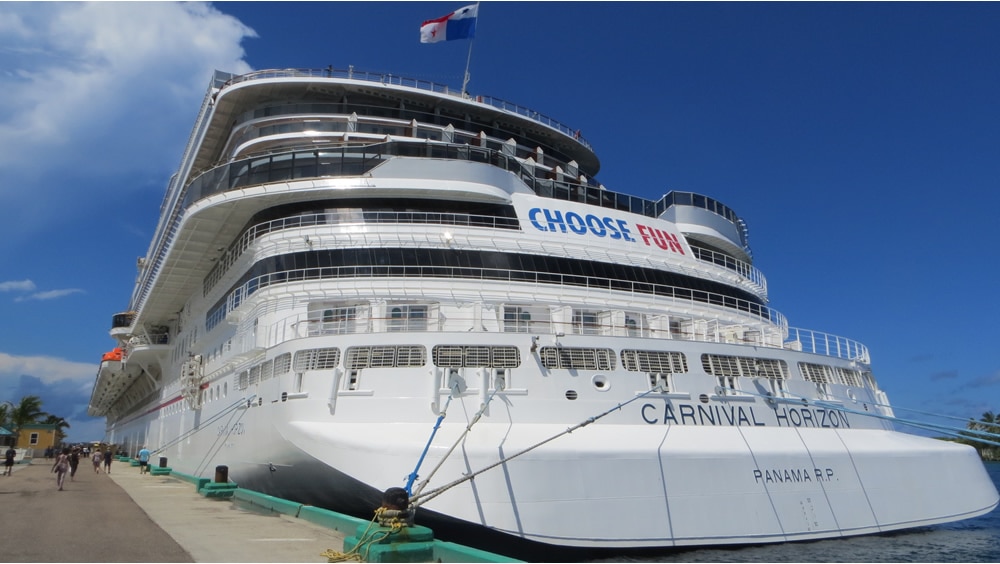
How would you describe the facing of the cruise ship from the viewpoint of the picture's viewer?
facing away from the viewer and to the left of the viewer

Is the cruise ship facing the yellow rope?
no
